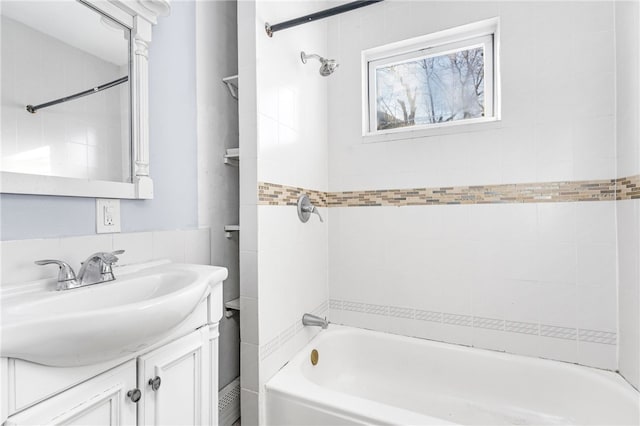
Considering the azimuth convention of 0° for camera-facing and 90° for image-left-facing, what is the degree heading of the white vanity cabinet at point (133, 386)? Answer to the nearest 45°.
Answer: approximately 315°

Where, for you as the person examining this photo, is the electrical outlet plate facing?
facing the viewer and to the right of the viewer
